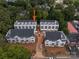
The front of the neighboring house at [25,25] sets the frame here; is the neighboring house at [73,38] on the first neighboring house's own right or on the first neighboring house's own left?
on the first neighboring house's own left

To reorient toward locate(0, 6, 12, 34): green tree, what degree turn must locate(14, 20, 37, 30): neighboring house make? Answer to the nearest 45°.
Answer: approximately 90° to its right

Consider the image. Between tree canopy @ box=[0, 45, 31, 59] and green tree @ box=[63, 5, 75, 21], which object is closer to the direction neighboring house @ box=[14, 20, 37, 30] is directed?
the tree canopy

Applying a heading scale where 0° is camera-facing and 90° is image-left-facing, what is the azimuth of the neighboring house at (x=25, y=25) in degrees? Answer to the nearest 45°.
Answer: approximately 0°

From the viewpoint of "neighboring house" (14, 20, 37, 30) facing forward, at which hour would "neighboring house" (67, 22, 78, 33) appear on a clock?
"neighboring house" (67, 22, 78, 33) is roughly at 9 o'clock from "neighboring house" (14, 20, 37, 30).

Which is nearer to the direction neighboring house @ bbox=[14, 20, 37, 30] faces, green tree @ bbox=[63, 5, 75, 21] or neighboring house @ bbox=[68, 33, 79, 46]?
the neighboring house
